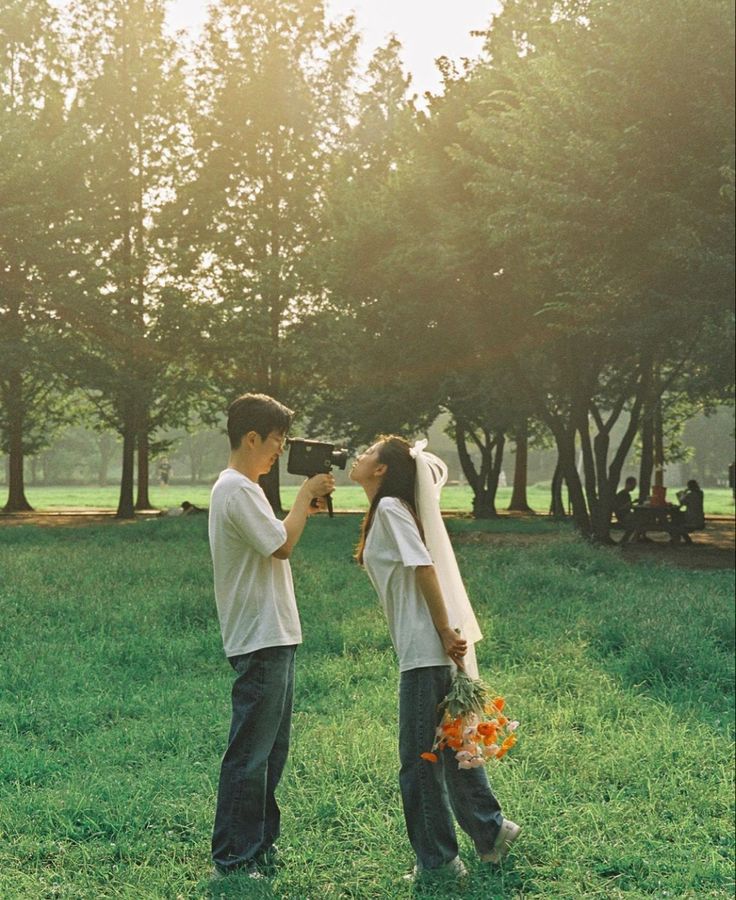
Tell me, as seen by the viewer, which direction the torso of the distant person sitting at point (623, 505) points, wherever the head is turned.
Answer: to the viewer's right

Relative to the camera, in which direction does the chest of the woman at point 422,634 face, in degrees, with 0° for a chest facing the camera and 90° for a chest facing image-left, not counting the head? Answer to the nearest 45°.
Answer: approximately 90°

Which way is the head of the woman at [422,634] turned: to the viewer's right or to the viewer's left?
to the viewer's left

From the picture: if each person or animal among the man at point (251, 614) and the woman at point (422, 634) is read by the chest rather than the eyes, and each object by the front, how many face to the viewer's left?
1

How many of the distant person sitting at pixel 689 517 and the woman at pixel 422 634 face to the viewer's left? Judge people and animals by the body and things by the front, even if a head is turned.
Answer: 2

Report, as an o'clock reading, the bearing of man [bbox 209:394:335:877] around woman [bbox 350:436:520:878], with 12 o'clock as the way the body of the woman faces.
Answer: The man is roughly at 12 o'clock from the woman.

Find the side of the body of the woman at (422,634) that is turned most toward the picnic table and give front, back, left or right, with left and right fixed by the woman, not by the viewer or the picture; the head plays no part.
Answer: right

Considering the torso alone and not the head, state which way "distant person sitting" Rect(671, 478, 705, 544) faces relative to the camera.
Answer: to the viewer's left

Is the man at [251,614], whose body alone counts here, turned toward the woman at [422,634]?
yes

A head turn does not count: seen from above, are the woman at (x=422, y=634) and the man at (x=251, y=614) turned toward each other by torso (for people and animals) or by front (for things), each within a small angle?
yes

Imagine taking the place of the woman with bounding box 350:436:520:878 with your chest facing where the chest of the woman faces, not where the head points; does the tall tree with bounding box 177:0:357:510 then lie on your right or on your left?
on your right

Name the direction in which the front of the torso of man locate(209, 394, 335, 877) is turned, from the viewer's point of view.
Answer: to the viewer's right

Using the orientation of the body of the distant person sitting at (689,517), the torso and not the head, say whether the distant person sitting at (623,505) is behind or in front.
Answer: in front

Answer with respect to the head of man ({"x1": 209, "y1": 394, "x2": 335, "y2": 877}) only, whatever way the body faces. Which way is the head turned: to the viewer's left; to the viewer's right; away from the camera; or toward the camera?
to the viewer's right

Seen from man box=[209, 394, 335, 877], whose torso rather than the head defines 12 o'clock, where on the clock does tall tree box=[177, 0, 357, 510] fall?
The tall tree is roughly at 9 o'clock from the man.
